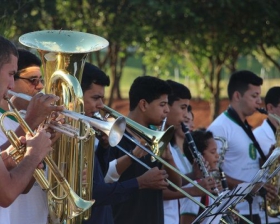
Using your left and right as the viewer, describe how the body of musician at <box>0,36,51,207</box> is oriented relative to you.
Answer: facing to the right of the viewer

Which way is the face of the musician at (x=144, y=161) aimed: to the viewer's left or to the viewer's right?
to the viewer's right

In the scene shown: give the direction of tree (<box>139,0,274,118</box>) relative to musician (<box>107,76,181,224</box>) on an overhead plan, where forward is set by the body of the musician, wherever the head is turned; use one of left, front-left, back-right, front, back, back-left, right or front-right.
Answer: left

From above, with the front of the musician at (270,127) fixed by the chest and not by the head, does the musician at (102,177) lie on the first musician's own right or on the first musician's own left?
on the first musician's own right

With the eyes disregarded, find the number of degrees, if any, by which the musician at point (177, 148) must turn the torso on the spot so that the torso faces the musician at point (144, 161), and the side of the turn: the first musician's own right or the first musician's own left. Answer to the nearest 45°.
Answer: approximately 45° to the first musician's own right

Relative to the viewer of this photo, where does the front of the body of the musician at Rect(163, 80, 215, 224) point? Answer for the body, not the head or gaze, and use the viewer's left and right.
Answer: facing the viewer and to the right of the viewer
